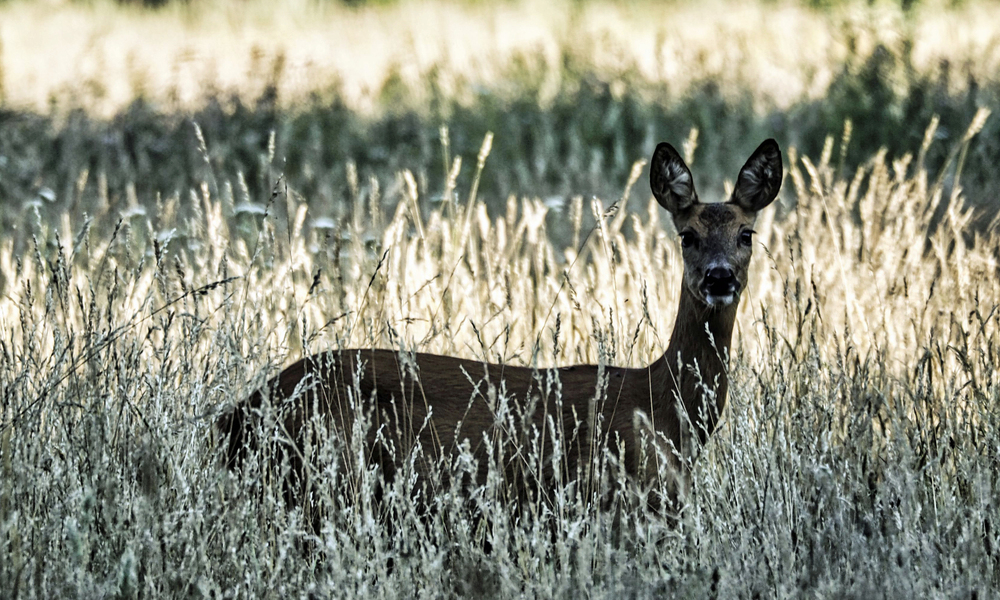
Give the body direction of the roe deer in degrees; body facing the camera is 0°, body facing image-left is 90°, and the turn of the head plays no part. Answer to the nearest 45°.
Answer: approximately 270°
